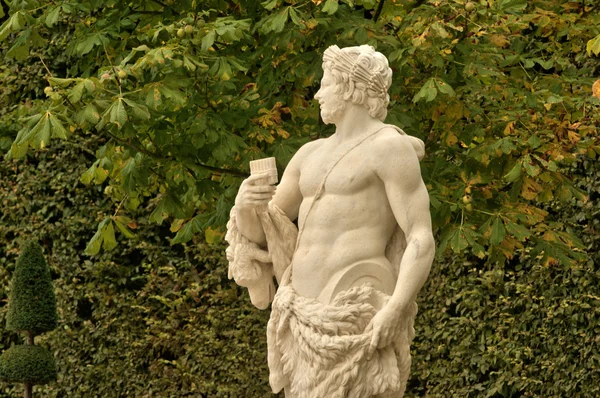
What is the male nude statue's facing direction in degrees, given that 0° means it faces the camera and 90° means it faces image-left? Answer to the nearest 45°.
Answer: approximately 45°

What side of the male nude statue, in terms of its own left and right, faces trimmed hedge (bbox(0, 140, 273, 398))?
right
